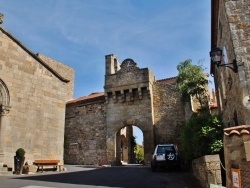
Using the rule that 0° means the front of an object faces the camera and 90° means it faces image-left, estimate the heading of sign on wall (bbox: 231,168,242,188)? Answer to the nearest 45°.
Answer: approximately 45°

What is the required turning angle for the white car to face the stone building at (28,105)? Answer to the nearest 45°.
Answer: approximately 90° to its left

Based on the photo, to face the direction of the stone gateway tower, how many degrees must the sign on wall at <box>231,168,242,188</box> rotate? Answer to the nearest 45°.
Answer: approximately 90° to its right

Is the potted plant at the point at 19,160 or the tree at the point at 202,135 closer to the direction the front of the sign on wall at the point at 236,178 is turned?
the potted plant

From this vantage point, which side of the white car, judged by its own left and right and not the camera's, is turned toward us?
back

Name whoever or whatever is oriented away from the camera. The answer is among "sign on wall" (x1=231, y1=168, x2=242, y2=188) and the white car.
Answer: the white car

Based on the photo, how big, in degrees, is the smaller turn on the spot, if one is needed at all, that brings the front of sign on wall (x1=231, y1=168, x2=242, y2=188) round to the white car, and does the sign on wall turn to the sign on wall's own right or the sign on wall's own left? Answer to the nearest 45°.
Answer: approximately 135° to the sign on wall's own right

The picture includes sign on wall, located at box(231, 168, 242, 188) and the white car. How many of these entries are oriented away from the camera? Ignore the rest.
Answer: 1

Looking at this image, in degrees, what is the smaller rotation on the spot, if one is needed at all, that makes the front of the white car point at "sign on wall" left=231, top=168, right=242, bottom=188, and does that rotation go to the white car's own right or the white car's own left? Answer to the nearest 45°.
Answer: approximately 180°

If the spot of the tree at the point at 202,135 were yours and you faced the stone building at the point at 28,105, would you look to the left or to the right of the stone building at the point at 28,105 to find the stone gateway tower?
right

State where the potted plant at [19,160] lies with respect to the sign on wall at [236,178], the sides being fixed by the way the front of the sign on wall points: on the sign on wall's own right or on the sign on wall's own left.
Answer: on the sign on wall's own right

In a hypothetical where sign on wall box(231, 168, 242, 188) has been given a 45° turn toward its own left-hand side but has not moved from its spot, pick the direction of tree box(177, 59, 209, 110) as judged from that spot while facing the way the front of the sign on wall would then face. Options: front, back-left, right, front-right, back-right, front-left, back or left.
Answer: back

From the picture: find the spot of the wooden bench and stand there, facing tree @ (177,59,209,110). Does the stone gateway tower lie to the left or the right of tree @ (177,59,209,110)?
left
